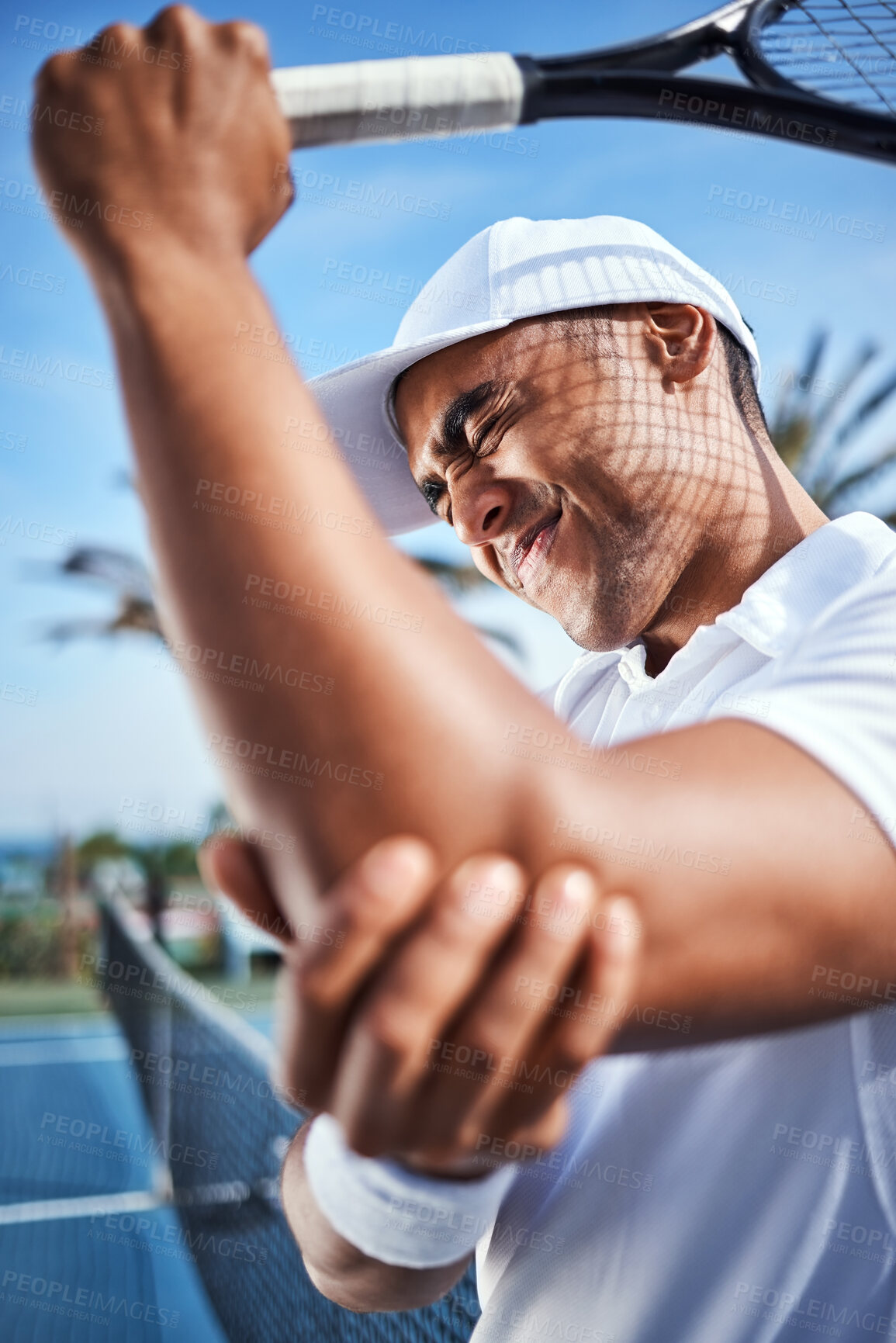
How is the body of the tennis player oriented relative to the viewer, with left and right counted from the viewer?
facing the viewer and to the left of the viewer
